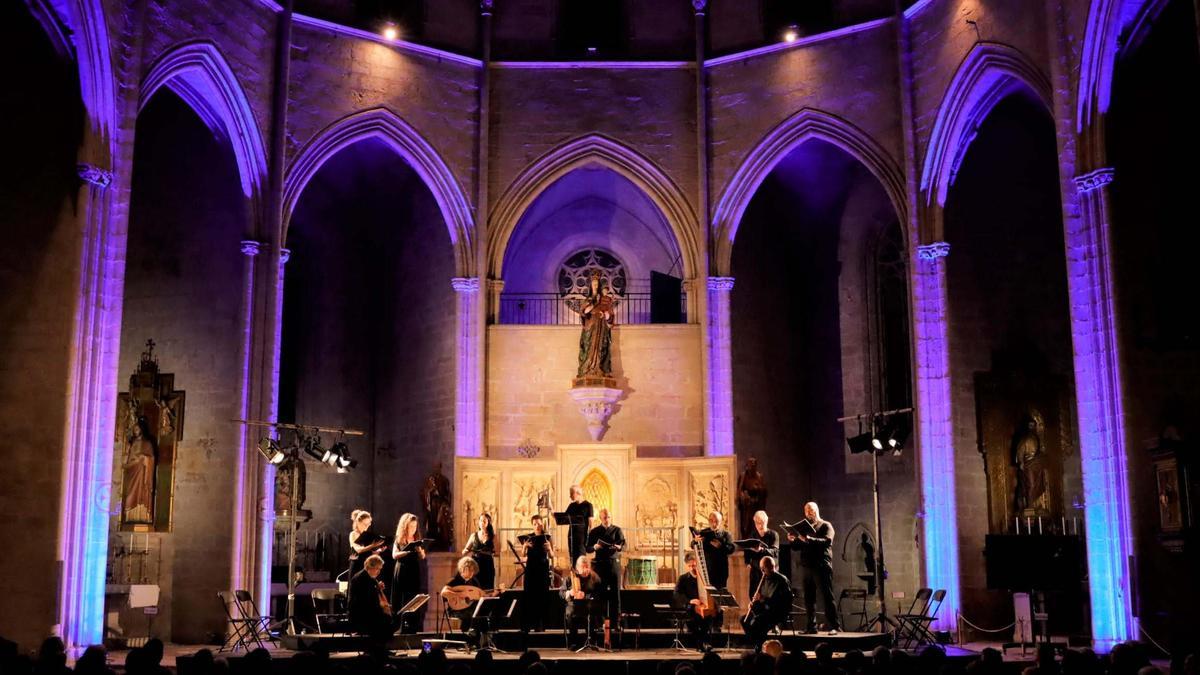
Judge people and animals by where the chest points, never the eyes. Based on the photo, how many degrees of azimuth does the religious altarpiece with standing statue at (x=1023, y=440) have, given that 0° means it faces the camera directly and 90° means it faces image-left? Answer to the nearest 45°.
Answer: approximately 0°

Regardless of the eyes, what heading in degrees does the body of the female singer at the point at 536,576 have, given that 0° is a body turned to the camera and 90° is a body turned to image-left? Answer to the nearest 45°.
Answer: approximately 0°

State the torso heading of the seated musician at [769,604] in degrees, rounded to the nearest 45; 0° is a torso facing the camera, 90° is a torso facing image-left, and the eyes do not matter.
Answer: approximately 45°

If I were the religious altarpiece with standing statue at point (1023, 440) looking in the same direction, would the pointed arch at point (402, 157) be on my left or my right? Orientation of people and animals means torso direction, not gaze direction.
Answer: on my right

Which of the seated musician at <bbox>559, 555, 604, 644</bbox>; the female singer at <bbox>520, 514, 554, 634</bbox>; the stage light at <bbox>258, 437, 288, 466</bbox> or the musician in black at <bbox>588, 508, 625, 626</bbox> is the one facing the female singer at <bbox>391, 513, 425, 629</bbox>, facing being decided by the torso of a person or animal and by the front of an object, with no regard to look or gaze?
the stage light

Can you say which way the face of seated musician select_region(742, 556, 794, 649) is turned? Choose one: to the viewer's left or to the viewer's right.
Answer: to the viewer's left

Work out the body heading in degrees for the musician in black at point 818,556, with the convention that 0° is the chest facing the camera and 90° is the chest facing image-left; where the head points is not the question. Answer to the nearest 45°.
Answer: approximately 45°

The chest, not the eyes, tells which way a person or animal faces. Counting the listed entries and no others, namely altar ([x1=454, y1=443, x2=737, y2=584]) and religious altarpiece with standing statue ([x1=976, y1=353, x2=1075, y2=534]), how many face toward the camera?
2

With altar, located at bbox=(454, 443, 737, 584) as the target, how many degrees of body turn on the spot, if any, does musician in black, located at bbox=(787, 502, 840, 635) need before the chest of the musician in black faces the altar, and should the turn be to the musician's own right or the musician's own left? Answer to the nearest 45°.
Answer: approximately 90° to the musician's own right

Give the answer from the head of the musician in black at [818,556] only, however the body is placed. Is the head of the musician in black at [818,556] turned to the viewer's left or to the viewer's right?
to the viewer's left

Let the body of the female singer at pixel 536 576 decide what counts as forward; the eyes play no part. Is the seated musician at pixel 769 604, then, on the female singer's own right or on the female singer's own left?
on the female singer's own left
